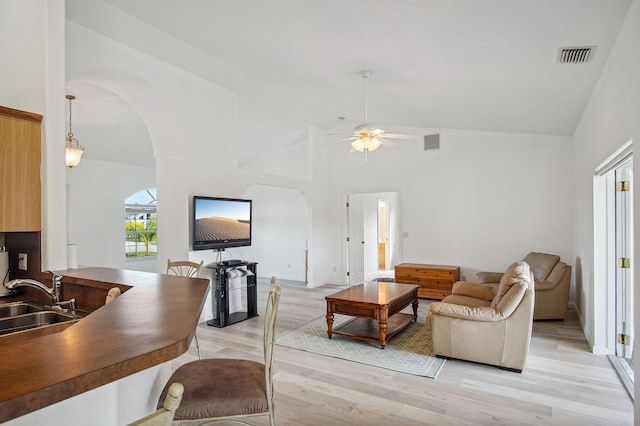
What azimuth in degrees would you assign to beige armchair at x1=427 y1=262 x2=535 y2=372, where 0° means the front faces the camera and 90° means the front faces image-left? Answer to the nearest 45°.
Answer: approximately 90°

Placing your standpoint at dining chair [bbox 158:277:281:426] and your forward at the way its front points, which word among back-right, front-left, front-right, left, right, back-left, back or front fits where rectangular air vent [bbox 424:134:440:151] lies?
back-right

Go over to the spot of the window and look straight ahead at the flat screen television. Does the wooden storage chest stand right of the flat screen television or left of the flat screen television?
left

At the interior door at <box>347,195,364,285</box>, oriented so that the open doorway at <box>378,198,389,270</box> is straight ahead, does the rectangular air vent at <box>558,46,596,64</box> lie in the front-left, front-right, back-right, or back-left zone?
back-right

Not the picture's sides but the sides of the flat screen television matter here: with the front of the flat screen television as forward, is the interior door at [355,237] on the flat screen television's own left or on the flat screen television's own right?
on the flat screen television's own left

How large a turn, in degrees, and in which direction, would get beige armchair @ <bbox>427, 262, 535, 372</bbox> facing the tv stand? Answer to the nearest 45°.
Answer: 0° — it already faces it

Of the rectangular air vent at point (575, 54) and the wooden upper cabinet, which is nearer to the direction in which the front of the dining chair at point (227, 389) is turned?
the wooden upper cabinet

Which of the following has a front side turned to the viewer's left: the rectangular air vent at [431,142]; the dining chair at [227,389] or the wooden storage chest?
the dining chair

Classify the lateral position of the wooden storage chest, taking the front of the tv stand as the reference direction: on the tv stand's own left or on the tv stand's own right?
on the tv stand's own left

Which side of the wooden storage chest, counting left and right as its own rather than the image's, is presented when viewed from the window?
right

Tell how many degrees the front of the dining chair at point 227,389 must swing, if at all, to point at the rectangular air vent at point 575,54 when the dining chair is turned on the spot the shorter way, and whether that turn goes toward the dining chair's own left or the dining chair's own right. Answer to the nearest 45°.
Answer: approximately 180°
